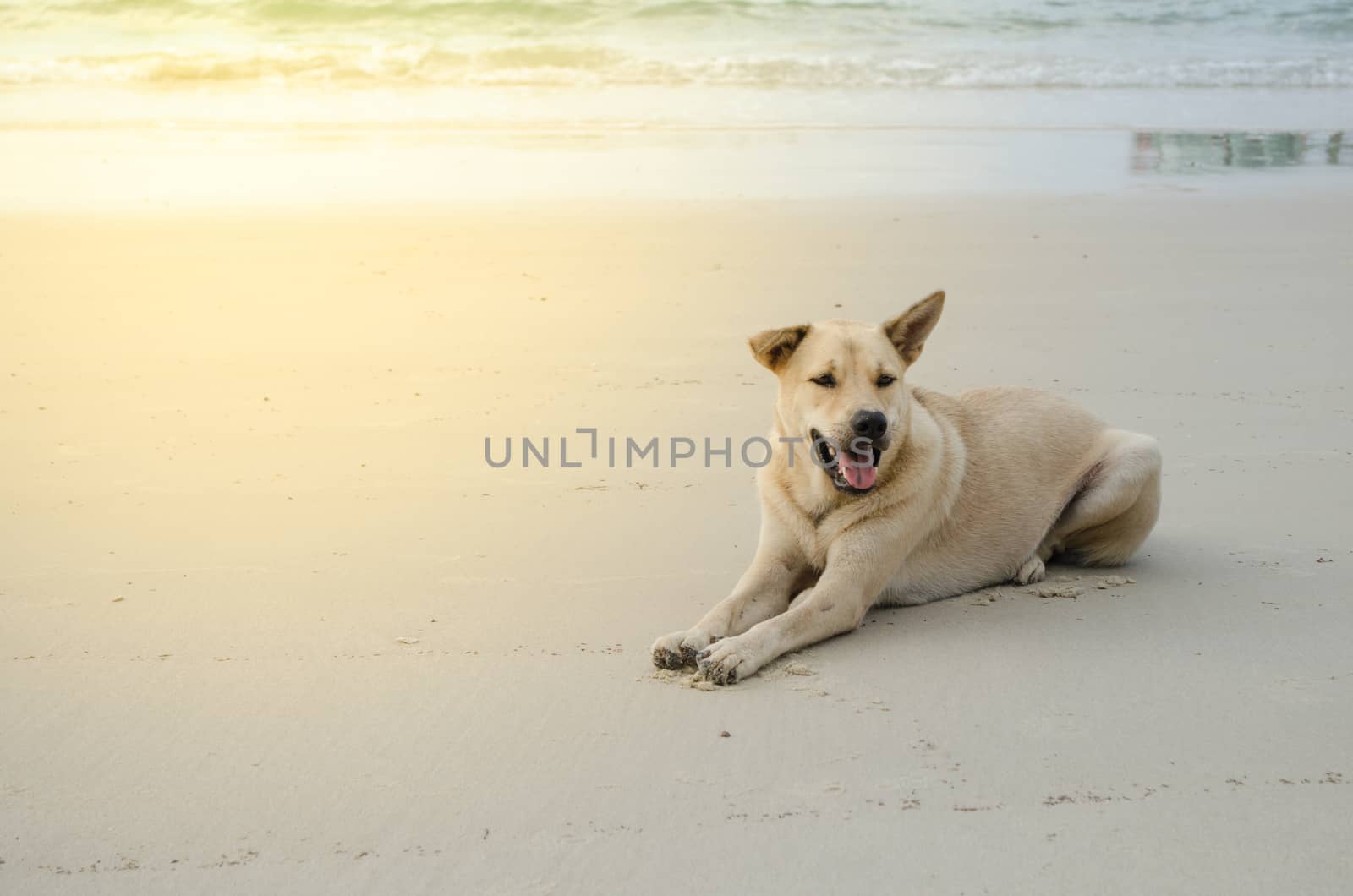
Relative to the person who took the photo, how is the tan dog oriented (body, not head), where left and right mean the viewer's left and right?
facing the viewer and to the left of the viewer
